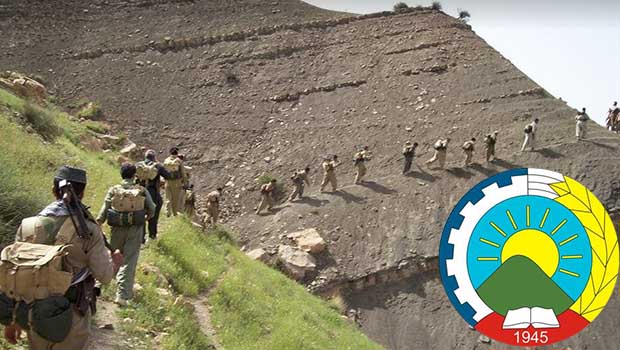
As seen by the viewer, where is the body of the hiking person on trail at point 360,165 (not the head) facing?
to the viewer's right

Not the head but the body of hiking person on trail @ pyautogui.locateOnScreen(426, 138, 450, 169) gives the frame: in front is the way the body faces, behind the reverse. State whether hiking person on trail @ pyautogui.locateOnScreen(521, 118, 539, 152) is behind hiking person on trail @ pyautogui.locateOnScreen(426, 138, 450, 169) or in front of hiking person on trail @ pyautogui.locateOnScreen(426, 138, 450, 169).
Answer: in front

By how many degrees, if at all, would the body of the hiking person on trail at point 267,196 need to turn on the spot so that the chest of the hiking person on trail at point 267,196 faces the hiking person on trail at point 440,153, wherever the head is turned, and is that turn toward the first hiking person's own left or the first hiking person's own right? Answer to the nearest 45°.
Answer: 0° — they already face them

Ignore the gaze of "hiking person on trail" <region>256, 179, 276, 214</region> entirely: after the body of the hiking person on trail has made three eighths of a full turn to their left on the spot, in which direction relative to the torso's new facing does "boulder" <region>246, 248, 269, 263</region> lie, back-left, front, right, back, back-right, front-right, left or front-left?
back-left

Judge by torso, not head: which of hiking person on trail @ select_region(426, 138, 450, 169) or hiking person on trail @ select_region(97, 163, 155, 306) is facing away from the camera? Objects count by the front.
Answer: hiking person on trail @ select_region(97, 163, 155, 306)

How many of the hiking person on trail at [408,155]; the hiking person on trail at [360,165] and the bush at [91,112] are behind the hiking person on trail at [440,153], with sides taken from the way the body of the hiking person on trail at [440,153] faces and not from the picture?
3

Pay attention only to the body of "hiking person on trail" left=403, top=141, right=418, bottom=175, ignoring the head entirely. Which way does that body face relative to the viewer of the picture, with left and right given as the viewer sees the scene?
facing to the right of the viewer

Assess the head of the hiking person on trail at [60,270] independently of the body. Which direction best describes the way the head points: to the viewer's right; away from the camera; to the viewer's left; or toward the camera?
away from the camera

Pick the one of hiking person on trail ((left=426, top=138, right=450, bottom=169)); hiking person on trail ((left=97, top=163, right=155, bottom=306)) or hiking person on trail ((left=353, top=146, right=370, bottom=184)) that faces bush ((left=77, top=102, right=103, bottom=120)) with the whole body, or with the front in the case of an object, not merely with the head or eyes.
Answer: hiking person on trail ((left=97, top=163, right=155, bottom=306))

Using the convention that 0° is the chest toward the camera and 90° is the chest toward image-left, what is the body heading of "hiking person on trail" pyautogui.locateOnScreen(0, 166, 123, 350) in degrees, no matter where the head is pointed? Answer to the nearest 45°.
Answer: approximately 225°

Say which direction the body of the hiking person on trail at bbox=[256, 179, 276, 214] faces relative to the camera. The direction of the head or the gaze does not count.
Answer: to the viewer's right

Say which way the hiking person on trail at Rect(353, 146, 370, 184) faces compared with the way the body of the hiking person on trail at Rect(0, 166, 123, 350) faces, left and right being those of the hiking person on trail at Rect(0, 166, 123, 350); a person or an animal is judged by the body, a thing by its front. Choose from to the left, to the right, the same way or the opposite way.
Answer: to the right

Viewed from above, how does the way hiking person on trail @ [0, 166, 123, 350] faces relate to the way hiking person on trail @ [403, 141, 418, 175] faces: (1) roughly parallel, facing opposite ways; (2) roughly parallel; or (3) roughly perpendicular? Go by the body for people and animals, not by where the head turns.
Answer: roughly perpendicular

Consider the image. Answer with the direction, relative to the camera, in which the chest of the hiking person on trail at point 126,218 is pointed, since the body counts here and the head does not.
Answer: away from the camera

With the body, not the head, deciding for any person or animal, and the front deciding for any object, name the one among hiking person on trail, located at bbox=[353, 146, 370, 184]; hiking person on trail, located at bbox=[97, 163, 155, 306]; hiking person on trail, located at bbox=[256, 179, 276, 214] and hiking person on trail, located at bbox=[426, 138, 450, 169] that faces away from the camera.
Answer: hiking person on trail, located at bbox=[97, 163, 155, 306]
